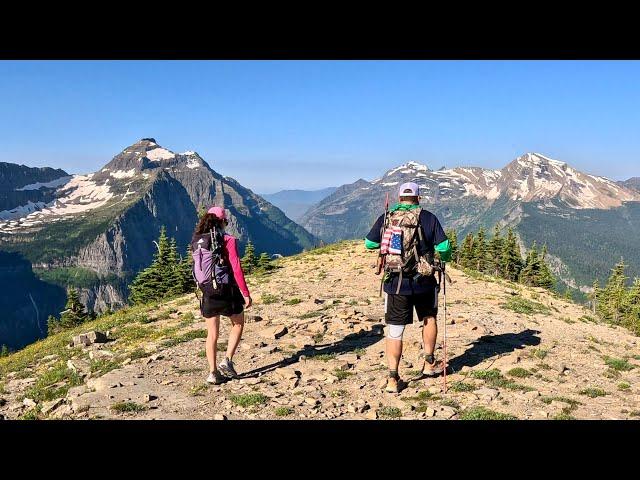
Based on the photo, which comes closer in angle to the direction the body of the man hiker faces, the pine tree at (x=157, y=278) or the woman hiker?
the pine tree

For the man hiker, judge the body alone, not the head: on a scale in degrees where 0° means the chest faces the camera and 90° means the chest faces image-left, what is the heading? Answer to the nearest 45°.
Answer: approximately 180°

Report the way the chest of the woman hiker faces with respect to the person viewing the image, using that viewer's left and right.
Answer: facing away from the viewer and to the right of the viewer

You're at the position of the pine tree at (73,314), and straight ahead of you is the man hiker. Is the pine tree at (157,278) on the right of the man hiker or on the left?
left

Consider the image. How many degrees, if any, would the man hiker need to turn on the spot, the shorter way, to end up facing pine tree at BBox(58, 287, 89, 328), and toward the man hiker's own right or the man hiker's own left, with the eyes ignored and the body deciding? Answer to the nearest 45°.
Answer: approximately 45° to the man hiker's own left

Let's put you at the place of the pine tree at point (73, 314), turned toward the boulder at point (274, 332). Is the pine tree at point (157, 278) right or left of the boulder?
left

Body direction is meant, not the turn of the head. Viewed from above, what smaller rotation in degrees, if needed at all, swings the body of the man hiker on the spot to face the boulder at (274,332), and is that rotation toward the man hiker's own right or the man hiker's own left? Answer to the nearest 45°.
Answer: approximately 45° to the man hiker's own left

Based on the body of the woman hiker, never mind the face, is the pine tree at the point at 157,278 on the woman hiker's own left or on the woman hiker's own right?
on the woman hiker's own left

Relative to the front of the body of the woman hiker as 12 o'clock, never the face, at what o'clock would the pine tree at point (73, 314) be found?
The pine tree is roughly at 10 o'clock from the woman hiker.

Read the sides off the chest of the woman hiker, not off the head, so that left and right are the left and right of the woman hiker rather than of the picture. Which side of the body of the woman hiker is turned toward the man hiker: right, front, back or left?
right

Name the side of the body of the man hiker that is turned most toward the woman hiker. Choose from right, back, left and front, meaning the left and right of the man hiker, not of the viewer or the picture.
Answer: left
